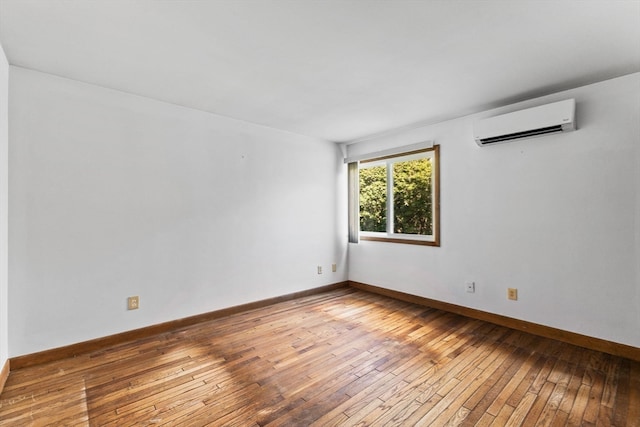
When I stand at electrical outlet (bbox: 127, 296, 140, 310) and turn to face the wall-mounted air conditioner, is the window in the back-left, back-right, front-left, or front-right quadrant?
front-left

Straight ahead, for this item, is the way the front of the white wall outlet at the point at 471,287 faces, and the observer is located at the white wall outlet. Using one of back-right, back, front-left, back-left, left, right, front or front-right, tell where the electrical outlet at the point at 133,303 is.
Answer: front

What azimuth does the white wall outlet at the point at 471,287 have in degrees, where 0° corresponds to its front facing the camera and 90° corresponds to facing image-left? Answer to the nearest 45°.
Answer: approximately 45°
